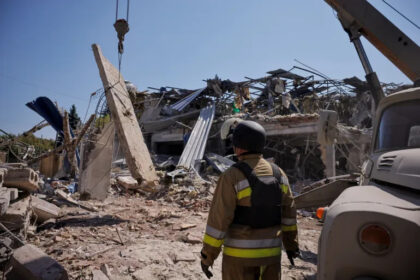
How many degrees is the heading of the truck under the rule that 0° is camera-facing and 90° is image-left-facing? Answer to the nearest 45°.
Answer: approximately 0°

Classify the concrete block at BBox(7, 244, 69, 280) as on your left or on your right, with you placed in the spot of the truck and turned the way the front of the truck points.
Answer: on your right

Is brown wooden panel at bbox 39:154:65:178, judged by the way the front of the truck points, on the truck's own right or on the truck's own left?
on the truck's own right

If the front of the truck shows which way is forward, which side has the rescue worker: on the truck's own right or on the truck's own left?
on the truck's own right

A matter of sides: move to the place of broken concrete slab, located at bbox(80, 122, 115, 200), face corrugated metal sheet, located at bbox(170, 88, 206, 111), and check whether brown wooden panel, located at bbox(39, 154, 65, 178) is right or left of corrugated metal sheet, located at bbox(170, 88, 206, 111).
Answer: left

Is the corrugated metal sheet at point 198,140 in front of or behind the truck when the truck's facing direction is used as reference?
behind
